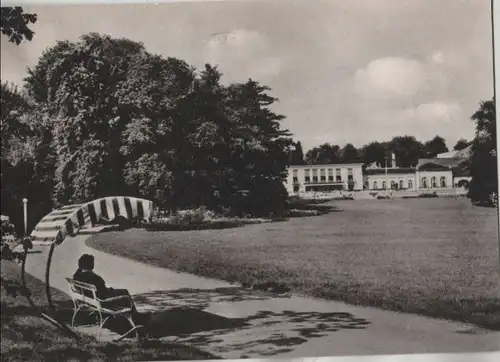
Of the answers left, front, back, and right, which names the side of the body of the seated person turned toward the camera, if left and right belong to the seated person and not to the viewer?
right

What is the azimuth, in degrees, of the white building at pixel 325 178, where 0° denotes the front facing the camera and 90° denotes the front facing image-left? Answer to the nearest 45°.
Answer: approximately 0°

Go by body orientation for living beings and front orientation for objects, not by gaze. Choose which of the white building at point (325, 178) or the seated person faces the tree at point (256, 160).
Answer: the seated person

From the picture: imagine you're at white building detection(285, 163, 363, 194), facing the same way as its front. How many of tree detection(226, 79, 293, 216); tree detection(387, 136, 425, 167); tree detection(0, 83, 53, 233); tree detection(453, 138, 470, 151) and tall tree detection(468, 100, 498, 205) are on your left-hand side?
3

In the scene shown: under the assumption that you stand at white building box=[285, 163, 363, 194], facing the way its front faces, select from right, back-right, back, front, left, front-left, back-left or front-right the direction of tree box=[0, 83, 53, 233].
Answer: front

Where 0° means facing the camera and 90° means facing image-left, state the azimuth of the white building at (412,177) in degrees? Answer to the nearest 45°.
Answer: approximately 0°

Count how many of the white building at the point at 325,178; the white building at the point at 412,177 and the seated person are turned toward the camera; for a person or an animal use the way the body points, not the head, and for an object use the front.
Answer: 2

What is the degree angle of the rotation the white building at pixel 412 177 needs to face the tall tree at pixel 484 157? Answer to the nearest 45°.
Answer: approximately 90° to its left

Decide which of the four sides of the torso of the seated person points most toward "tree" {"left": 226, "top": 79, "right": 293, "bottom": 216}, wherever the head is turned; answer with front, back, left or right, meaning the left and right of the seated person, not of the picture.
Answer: front

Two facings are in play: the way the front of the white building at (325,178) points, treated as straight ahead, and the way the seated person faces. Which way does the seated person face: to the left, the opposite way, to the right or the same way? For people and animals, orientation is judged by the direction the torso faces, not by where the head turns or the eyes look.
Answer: to the left

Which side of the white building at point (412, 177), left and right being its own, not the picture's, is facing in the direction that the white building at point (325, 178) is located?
right
